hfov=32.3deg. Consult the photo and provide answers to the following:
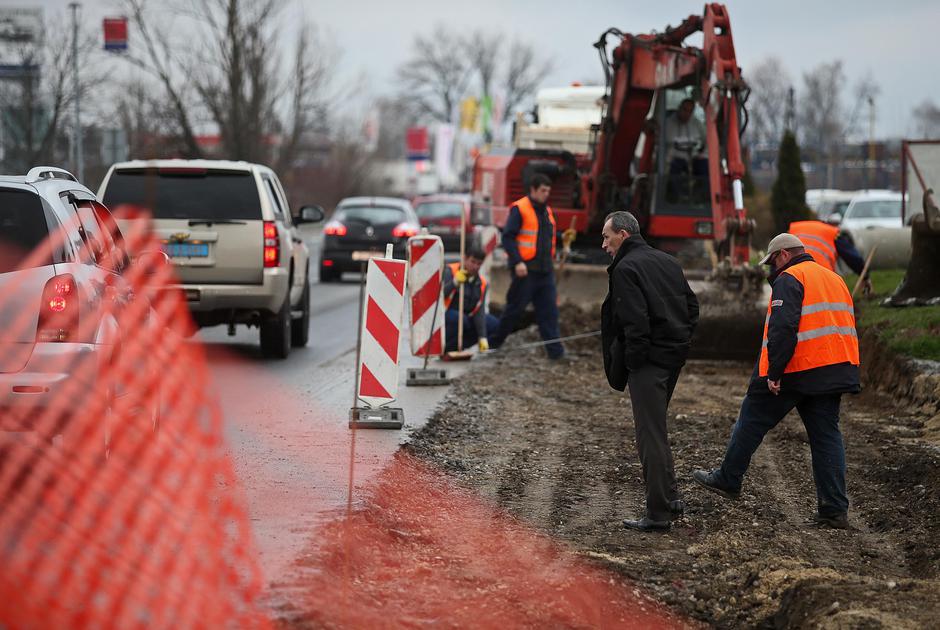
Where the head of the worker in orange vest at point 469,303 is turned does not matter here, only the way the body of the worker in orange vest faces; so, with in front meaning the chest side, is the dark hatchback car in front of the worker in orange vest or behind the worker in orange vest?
behind

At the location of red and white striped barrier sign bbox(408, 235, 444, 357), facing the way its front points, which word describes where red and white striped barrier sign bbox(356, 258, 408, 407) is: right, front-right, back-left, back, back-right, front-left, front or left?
front

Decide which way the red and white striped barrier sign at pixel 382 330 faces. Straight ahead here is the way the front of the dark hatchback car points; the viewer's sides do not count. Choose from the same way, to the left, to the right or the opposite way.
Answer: the opposite way

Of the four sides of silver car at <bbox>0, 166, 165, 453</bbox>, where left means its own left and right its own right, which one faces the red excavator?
front

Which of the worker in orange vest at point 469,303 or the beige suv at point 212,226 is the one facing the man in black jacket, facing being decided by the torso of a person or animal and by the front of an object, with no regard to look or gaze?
the worker in orange vest

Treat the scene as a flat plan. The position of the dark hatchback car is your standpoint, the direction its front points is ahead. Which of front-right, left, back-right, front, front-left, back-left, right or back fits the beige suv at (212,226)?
back

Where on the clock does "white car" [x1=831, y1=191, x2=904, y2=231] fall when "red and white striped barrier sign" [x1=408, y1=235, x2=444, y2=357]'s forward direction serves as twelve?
The white car is roughly at 7 o'clock from the red and white striped barrier sign.

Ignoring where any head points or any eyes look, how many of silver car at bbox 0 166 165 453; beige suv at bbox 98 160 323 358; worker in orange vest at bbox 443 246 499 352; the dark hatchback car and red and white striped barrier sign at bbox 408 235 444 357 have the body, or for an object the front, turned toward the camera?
2

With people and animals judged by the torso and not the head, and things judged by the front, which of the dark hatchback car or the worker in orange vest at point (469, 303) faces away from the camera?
the dark hatchback car

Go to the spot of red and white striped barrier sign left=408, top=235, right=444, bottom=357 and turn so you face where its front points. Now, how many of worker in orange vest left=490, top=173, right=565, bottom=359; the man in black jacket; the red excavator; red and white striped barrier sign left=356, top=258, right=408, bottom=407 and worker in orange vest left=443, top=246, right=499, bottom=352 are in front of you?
2

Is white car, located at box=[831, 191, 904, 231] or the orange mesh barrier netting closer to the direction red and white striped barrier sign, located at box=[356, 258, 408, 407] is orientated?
the orange mesh barrier netting

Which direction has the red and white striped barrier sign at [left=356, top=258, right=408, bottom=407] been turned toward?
toward the camera

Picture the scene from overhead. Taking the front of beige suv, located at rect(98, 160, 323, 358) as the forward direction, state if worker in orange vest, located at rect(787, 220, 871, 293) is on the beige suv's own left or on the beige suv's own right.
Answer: on the beige suv's own right

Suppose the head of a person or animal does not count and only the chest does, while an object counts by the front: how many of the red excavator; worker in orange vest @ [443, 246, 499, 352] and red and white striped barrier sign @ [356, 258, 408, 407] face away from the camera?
0

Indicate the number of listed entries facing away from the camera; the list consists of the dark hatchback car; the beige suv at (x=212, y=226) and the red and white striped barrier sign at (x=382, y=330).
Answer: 2

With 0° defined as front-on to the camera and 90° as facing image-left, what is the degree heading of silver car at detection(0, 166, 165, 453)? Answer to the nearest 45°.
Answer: approximately 225°

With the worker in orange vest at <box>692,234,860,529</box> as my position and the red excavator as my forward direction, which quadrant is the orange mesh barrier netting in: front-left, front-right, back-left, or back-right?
back-left

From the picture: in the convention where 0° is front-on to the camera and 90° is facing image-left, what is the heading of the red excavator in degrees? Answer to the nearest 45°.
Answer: approximately 315°
